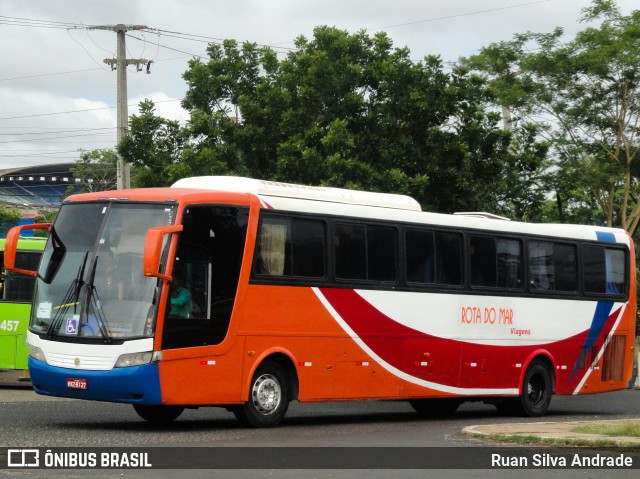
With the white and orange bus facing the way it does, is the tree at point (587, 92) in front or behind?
behind

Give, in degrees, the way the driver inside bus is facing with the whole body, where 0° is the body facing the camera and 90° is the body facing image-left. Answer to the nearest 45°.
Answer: approximately 45°

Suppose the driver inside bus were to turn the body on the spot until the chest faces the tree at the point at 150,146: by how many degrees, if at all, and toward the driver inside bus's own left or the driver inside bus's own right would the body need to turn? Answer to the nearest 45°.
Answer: approximately 135° to the driver inside bus's own right

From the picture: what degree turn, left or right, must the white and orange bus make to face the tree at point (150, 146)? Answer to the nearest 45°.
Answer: approximately 135° to its right

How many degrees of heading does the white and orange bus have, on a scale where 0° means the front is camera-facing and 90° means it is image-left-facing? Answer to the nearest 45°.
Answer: approximately 45°

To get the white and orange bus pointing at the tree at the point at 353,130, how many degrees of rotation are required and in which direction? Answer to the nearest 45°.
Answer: approximately 135° to its right

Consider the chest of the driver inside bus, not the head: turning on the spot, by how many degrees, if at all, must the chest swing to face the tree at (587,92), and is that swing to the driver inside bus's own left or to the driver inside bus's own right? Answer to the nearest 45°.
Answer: approximately 180°

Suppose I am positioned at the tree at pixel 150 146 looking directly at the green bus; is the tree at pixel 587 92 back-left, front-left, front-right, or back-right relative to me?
back-left

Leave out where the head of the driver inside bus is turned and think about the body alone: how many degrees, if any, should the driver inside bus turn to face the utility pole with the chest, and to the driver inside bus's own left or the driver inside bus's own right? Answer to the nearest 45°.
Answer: approximately 135° to the driver inside bus's own right

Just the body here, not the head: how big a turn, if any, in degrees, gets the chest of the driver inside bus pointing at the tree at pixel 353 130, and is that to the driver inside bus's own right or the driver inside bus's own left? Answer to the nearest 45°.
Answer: approximately 135° to the driver inside bus's own right
